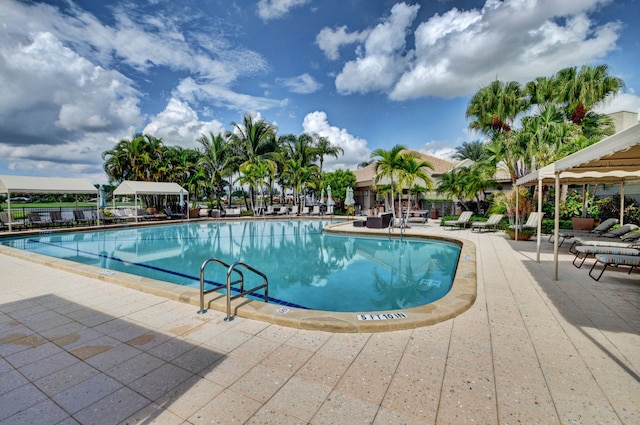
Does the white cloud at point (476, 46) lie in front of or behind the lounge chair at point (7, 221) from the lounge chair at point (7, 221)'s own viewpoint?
in front

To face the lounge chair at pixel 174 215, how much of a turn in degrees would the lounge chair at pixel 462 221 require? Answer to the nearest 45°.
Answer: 0° — it already faces it

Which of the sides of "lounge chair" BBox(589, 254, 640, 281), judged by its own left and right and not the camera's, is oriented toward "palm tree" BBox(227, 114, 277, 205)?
front

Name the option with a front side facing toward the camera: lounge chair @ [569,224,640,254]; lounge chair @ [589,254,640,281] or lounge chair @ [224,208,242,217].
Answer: lounge chair @ [224,208,242,217]

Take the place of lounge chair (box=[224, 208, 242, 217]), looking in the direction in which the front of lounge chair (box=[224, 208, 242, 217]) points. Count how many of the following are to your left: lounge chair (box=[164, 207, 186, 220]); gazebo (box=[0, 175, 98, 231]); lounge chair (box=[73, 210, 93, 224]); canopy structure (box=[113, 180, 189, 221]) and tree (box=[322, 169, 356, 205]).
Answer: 1

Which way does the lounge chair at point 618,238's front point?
to the viewer's left

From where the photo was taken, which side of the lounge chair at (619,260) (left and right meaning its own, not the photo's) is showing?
left

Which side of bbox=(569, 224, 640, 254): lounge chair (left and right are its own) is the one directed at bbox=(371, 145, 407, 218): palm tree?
front

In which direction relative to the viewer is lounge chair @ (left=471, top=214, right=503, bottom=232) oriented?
to the viewer's left

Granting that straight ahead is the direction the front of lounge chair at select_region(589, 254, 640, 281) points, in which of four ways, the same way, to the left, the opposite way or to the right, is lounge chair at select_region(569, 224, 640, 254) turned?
the same way

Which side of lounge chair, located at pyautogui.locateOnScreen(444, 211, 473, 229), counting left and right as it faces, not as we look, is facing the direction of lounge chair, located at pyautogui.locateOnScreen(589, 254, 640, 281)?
left

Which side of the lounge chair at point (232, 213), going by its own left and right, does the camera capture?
front

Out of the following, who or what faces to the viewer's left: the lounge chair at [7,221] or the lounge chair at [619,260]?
the lounge chair at [619,260]

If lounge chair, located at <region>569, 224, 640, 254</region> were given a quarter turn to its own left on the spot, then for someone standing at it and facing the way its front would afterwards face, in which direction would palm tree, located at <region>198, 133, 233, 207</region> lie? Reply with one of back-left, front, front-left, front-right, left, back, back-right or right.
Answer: right

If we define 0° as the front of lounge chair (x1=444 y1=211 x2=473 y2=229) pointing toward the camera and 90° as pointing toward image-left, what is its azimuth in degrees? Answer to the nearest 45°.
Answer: approximately 90°

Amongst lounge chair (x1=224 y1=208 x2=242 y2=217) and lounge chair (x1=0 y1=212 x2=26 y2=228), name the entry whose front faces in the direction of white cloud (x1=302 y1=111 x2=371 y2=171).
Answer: lounge chair (x1=0 y1=212 x2=26 y2=228)

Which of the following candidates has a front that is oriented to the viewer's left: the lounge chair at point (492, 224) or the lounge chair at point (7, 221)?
the lounge chair at point (492, 224)

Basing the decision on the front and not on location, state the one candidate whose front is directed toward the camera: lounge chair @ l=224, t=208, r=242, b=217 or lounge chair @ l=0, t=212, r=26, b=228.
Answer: lounge chair @ l=224, t=208, r=242, b=217

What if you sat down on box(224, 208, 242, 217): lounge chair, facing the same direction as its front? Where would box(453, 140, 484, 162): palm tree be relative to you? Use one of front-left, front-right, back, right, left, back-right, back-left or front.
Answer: left

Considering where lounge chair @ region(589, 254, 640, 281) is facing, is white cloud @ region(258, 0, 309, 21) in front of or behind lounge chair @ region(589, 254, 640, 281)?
in front
